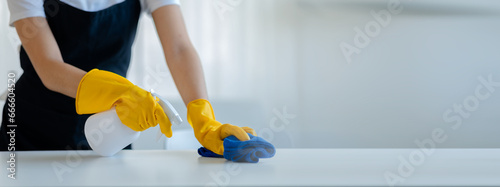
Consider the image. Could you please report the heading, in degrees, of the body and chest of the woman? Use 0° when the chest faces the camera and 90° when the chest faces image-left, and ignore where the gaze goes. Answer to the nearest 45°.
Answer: approximately 315°

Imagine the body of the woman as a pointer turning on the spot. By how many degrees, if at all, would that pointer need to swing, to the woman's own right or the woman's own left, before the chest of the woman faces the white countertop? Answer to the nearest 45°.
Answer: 0° — they already face it
